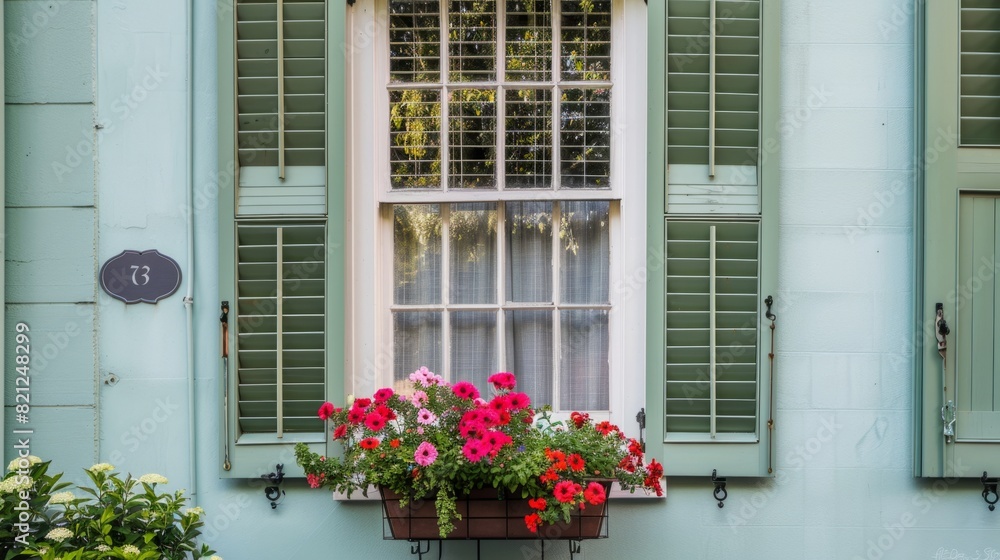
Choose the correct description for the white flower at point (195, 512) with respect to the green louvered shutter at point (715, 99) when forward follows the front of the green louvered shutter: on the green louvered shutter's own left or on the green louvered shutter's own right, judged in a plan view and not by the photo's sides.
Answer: on the green louvered shutter's own right

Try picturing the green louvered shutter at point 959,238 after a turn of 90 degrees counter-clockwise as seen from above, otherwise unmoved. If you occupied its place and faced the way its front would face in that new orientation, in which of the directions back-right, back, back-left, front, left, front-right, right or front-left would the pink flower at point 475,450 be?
back-right

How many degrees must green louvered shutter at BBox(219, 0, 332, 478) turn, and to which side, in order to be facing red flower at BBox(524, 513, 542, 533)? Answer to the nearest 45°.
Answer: approximately 45° to its left

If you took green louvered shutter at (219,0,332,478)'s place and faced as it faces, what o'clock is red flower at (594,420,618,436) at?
The red flower is roughly at 10 o'clock from the green louvered shutter.

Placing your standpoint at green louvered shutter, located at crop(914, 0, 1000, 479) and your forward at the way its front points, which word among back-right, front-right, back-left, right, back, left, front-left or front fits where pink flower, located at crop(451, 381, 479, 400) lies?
front-right

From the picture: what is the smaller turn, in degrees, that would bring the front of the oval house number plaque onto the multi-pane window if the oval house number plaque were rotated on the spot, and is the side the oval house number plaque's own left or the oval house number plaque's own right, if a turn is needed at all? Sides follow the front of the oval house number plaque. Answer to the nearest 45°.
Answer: approximately 90° to the oval house number plaque's own left

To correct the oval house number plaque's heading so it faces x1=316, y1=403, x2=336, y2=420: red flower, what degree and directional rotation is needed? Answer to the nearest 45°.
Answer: approximately 45° to its left
